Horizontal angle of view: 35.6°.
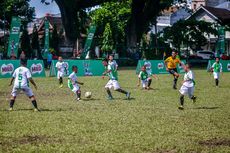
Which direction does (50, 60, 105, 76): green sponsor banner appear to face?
toward the camera

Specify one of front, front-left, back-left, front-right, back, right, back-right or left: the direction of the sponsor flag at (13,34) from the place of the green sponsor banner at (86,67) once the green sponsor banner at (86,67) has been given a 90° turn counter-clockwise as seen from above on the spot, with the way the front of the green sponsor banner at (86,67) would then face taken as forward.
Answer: back
